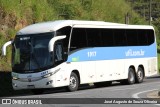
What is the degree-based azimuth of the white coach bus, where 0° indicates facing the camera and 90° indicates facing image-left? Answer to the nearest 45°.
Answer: approximately 45°
